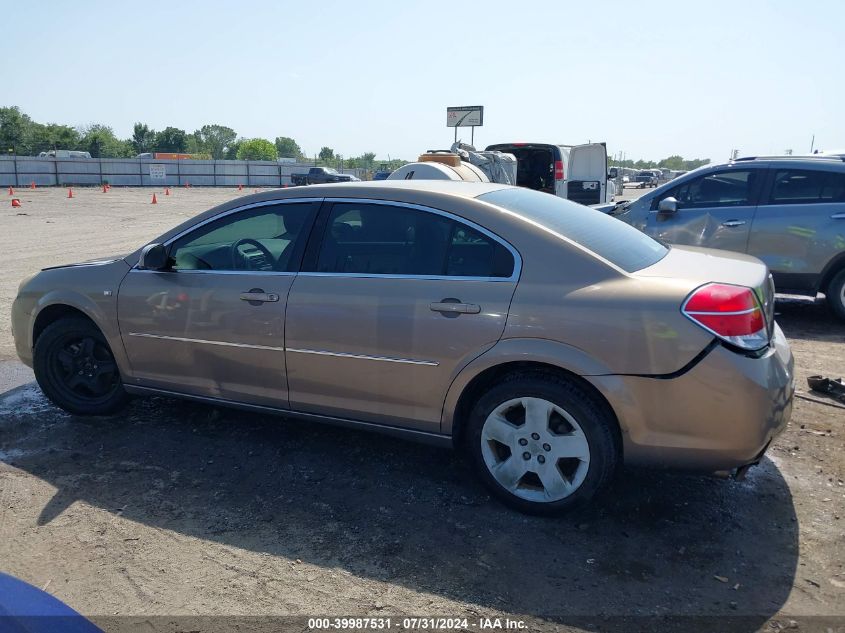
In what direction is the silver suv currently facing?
to the viewer's left

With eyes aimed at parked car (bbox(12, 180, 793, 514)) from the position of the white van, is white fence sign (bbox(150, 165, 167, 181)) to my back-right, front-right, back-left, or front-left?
back-right

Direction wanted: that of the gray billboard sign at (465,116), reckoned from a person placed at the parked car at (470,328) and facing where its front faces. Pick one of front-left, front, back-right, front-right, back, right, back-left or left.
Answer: front-right

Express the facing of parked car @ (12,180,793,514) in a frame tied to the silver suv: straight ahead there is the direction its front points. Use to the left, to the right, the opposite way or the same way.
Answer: the same way

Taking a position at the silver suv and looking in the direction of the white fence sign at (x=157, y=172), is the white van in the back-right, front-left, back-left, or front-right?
front-right

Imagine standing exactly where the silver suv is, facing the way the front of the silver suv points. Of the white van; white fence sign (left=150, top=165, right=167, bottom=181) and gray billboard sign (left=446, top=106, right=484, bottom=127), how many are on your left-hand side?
0

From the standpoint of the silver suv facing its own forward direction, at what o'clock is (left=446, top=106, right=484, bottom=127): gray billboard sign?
The gray billboard sign is roughly at 2 o'clock from the silver suv.

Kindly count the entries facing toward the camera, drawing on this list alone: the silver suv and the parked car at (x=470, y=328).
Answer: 0

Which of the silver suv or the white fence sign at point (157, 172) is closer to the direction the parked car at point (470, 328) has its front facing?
the white fence sign

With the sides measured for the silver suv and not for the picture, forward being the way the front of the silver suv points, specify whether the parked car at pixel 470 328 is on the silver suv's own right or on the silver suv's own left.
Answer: on the silver suv's own left

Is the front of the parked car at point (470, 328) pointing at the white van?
no

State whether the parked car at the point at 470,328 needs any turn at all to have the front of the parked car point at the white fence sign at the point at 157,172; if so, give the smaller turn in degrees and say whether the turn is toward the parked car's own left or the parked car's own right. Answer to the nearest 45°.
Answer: approximately 45° to the parked car's own right

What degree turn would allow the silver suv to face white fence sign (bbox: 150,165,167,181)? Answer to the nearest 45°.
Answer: approximately 45° to its right

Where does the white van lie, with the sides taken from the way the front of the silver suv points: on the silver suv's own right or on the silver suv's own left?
on the silver suv's own right

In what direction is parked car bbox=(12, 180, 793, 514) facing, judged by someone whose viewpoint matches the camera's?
facing away from the viewer and to the left of the viewer
